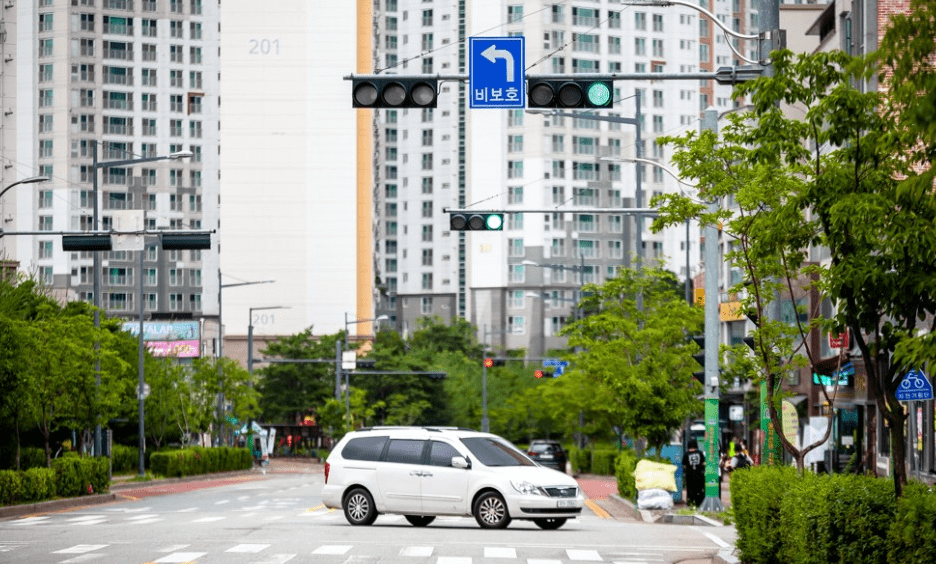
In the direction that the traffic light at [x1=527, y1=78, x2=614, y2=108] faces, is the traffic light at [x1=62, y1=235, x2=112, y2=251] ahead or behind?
behind

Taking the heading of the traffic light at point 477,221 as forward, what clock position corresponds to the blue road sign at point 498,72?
The blue road sign is roughly at 12 o'clock from the traffic light.

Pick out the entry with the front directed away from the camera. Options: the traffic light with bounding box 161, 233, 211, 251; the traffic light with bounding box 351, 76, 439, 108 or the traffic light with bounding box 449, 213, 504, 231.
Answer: the traffic light with bounding box 161, 233, 211, 251

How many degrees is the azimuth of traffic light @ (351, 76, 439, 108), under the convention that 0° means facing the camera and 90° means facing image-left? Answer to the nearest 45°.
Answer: approximately 0°

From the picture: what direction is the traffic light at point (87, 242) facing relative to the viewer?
away from the camera

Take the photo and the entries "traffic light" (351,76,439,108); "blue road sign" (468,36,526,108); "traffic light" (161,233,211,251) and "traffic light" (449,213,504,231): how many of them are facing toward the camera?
3

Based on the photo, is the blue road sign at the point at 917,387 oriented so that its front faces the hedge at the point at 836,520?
yes
